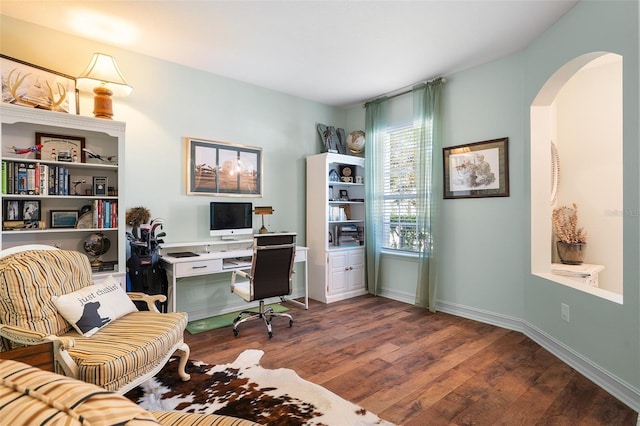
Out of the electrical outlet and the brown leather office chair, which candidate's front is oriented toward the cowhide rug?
the electrical outlet

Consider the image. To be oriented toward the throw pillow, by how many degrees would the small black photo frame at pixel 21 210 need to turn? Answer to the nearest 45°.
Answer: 0° — it already faces it

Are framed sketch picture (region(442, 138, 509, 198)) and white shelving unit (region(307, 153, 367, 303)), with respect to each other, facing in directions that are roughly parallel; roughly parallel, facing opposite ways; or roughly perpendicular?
roughly perpendicular

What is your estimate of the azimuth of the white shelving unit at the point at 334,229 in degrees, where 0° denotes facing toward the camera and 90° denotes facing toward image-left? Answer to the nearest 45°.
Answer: approximately 315°

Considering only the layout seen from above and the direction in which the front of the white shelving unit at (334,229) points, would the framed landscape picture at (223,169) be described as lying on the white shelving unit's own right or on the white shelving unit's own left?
on the white shelving unit's own right

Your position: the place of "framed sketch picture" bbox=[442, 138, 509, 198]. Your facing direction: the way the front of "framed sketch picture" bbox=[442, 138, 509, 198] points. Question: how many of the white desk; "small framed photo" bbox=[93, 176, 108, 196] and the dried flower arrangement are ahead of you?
2

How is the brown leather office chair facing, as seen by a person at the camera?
facing away from the viewer and to the left of the viewer

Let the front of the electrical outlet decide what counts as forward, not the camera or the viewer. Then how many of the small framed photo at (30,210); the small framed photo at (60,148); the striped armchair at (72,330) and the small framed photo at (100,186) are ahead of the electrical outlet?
4
